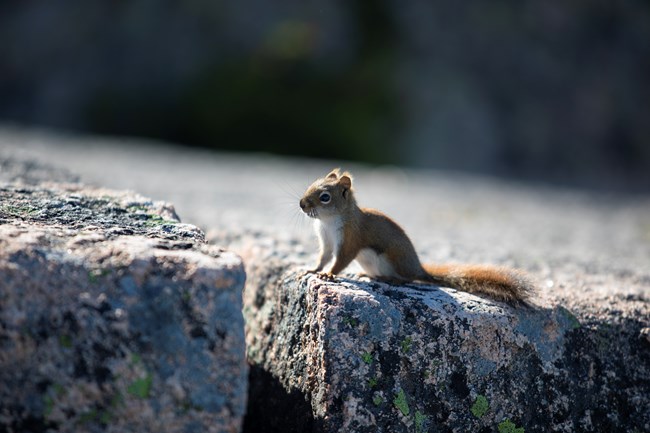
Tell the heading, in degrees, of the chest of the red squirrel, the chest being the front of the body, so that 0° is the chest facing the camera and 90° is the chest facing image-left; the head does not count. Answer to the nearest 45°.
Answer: approximately 90°
